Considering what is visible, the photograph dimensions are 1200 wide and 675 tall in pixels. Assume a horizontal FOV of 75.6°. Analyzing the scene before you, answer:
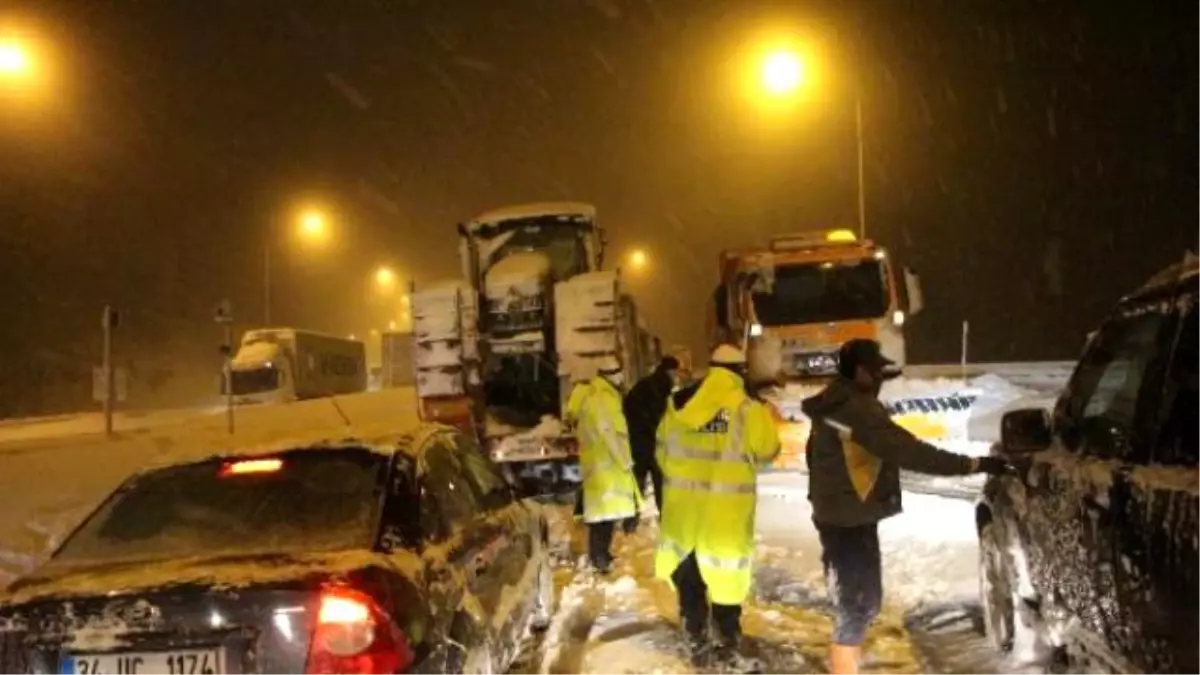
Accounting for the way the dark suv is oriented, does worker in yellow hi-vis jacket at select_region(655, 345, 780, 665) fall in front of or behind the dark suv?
in front

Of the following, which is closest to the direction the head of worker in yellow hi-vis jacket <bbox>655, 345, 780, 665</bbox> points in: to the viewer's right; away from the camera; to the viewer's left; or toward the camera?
away from the camera

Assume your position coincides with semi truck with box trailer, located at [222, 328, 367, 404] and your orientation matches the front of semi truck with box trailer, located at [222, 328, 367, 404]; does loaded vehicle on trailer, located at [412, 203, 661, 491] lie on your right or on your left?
on your left

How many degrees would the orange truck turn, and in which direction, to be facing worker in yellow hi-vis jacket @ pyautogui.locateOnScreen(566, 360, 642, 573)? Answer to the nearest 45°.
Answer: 0° — it already faces them

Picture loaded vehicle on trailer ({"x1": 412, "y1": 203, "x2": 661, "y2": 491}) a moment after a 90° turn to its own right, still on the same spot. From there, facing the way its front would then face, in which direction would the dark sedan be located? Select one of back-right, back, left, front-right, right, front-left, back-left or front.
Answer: right

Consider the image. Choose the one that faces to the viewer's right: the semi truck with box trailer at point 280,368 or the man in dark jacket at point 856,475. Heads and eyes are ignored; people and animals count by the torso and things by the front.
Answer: the man in dark jacket

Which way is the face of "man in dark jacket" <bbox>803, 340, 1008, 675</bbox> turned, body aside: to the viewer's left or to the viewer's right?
to the viewer's right

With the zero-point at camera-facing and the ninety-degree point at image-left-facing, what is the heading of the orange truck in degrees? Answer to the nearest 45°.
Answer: approximately 0°

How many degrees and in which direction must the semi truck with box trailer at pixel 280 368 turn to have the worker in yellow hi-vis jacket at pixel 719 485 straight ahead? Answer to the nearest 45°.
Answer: approximately 45° to its left

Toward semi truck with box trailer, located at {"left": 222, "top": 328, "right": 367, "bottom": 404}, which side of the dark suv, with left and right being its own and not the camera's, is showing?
front

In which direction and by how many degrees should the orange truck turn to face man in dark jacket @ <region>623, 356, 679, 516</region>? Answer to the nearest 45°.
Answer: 0° — it already faces them

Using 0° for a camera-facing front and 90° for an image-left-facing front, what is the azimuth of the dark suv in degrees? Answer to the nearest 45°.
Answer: approximately 135°

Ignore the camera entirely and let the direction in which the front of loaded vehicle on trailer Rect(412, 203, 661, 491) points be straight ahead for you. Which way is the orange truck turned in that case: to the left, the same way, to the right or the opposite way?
the opposite way
